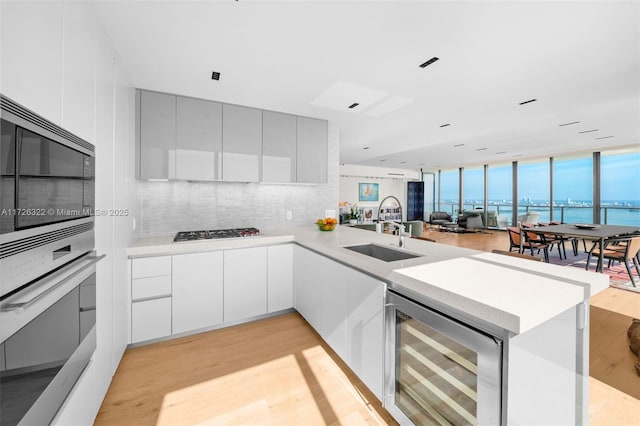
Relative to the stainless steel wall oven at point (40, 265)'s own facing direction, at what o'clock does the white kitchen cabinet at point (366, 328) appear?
The white kitchen cabinet is roughly at 11 o'clock from the stainless steel wall oven.

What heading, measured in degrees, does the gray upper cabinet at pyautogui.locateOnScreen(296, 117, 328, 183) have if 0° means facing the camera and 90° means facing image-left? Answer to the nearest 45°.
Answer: approximately 315°

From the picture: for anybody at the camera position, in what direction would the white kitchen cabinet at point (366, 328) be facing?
facing the viewer and to the left of the viewer

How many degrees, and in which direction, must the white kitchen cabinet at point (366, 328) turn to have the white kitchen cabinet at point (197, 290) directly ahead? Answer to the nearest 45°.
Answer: approximately 45° to its right

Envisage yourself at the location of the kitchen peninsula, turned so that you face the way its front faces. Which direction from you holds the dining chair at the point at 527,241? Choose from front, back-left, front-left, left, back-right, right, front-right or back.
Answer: back

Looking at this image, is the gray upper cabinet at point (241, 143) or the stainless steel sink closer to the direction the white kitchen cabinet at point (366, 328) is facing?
the gray upper cabinet

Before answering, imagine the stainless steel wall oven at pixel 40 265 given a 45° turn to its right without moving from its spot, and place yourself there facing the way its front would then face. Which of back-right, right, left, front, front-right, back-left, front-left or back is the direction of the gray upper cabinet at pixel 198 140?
back-left

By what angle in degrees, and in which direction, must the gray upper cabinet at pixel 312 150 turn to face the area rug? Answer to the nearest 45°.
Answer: approximately 45° to its left
